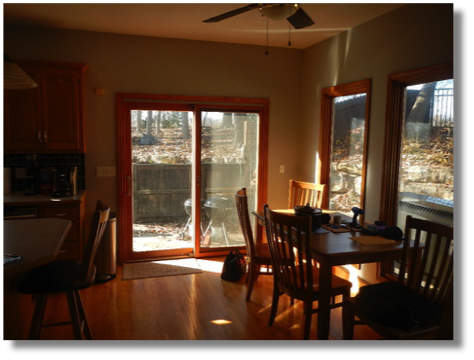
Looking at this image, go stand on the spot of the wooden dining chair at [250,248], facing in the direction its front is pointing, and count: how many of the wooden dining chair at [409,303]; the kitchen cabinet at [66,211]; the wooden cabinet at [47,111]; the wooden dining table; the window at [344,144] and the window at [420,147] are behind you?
2

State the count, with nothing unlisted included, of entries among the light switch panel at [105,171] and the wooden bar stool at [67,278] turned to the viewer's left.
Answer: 1

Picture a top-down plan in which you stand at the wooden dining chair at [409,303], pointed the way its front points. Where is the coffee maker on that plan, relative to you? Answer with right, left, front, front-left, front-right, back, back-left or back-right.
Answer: front-right

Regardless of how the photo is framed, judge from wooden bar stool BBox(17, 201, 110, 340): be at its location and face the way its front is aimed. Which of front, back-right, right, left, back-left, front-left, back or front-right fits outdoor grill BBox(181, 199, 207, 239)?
back-right

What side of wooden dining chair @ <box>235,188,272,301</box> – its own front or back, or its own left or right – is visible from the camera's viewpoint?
right

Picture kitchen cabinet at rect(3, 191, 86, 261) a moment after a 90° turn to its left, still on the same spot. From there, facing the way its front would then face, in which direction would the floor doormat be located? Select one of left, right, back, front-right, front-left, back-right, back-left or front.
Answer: front

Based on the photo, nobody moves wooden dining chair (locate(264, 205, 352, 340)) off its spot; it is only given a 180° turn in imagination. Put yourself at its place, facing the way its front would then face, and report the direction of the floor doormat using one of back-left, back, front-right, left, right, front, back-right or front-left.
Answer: right

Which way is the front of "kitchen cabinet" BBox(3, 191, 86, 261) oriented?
toward the camera

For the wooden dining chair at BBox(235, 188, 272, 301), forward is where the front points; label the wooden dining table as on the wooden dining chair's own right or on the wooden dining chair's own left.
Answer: on the wooden dining chair's own right

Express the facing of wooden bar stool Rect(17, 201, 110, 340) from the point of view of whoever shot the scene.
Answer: facing to the left of the viewer

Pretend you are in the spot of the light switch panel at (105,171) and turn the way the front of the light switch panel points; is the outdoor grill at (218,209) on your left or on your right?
on your left
